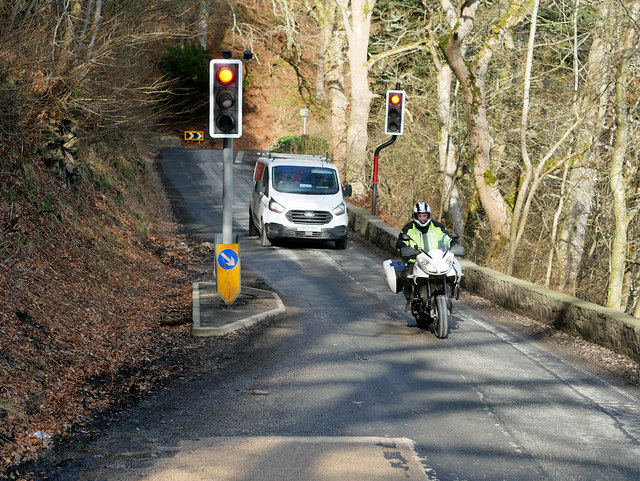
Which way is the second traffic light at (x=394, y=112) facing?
toward the camera

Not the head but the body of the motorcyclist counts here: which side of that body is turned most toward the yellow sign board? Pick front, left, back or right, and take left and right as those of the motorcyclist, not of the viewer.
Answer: right

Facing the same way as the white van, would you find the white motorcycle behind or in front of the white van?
in front

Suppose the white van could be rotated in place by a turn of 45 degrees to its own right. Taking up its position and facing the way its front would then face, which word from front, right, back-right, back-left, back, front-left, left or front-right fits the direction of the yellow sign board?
front-left

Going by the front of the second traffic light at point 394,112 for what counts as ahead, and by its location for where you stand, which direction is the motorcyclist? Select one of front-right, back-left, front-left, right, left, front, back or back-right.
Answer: front

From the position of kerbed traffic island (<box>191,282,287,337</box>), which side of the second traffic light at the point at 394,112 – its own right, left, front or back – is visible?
front

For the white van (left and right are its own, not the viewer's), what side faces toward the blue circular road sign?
front
